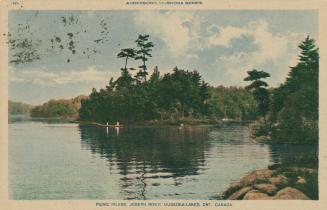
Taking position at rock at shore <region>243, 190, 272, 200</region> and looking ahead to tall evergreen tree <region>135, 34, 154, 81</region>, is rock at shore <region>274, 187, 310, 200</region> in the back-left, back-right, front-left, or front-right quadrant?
back-right
